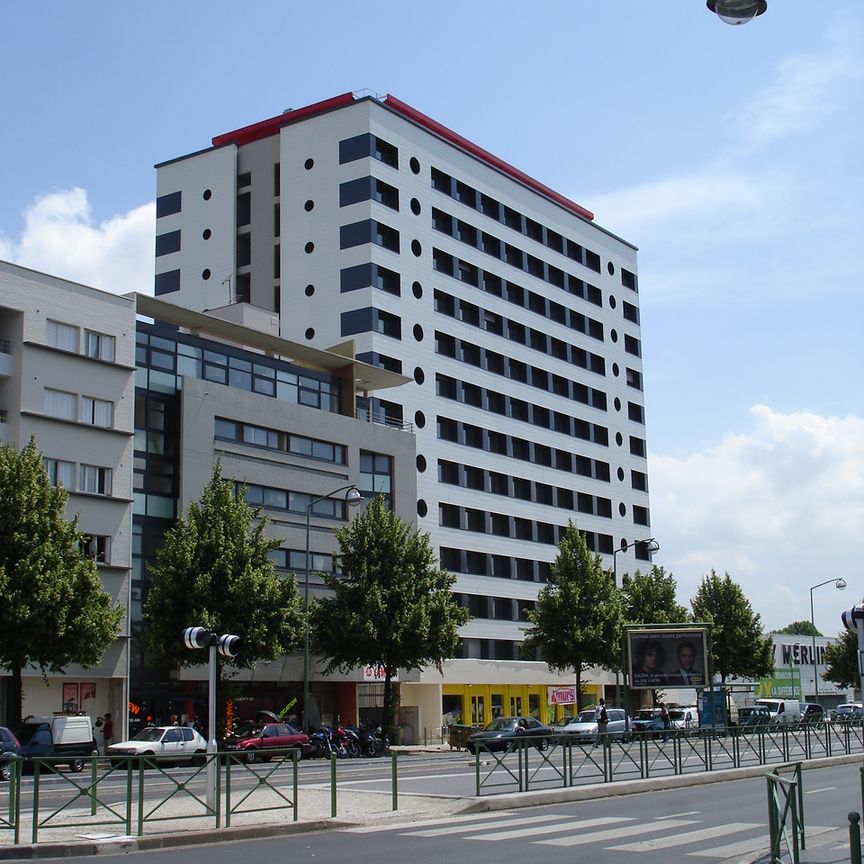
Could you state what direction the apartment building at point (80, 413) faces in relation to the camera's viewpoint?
facing the viewer and to the right of the viewer

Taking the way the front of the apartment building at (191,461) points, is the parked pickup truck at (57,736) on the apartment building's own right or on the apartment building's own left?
on the apartment building's own right

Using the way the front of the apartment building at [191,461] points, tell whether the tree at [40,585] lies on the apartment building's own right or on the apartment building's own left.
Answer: on the apartment building's own right

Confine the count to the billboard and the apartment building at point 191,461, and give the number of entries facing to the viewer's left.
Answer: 0

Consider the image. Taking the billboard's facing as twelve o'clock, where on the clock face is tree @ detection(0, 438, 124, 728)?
The tree is roughly at 3 o'clock from the billboard.

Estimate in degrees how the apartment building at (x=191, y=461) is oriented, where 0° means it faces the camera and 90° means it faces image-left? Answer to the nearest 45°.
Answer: approximately 315°

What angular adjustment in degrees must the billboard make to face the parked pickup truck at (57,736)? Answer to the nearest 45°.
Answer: approximately 90° to its right

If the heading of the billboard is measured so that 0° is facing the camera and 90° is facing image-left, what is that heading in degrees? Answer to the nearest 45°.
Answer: approximately 0°

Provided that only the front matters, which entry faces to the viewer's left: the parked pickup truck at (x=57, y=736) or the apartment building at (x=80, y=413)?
the parked pickup truck

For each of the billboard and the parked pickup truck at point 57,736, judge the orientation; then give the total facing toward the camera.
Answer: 1

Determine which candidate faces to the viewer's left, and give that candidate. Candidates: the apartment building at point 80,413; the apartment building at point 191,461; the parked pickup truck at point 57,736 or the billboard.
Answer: the parked pickup truck

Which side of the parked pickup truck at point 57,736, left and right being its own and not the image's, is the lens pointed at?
left
